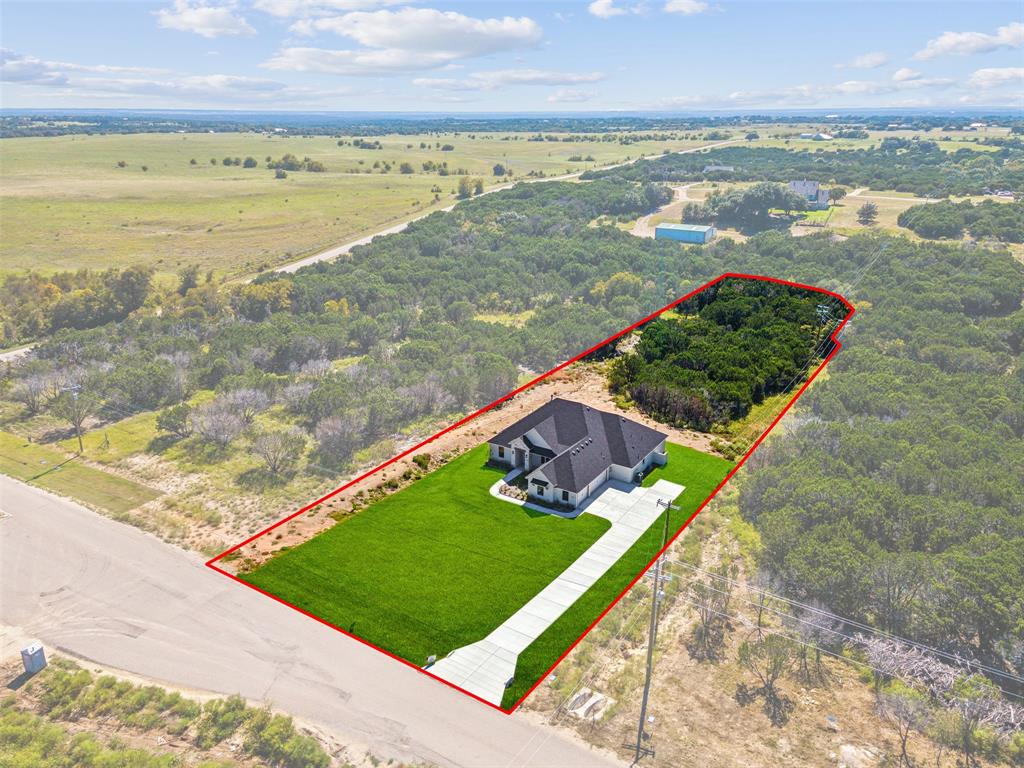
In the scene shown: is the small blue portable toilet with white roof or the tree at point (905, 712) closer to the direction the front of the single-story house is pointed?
the small blue portable toilet with white roof

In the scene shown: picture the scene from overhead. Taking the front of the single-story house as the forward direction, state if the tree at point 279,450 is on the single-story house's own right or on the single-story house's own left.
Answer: on the single-story house's own right

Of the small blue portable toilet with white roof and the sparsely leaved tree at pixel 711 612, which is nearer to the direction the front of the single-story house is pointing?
the small blue portable toilet with white roof

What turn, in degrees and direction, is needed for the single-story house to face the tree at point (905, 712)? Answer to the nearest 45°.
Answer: approximately 90° to its left

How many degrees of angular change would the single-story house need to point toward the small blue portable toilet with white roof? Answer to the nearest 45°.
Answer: approximately 45° to its right

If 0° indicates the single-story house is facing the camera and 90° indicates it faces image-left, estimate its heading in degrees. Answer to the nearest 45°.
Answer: approximately 45°
